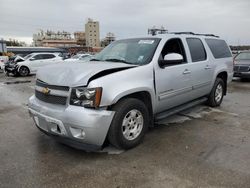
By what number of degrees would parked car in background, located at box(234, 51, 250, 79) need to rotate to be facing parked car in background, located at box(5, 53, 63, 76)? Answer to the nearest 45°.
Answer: approximately 90° to its right

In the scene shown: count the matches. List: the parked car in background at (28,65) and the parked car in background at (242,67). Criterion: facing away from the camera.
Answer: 0

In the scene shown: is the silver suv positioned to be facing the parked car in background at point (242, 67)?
no

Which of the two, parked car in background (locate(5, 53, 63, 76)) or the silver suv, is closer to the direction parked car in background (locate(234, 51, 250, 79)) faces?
the silver suv

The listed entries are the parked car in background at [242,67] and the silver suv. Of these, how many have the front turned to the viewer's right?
0

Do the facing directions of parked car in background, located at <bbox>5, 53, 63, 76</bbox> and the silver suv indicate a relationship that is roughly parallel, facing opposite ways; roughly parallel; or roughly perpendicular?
roughly parallel

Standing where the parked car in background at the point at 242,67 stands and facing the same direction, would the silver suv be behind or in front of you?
in front

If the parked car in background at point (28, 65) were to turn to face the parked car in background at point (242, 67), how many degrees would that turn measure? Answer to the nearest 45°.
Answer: approximately 90° to its left

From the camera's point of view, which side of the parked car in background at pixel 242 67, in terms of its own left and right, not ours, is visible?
front

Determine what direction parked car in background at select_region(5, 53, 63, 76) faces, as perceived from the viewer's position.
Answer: facing the viewer and to the left of the viewer

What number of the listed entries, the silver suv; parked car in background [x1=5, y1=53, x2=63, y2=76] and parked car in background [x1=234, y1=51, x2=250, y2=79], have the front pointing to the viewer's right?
0

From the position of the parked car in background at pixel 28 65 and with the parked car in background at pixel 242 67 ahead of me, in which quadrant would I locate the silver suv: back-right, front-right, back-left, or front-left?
front-right

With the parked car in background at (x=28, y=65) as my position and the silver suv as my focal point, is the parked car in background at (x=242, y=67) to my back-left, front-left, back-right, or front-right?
front-left
